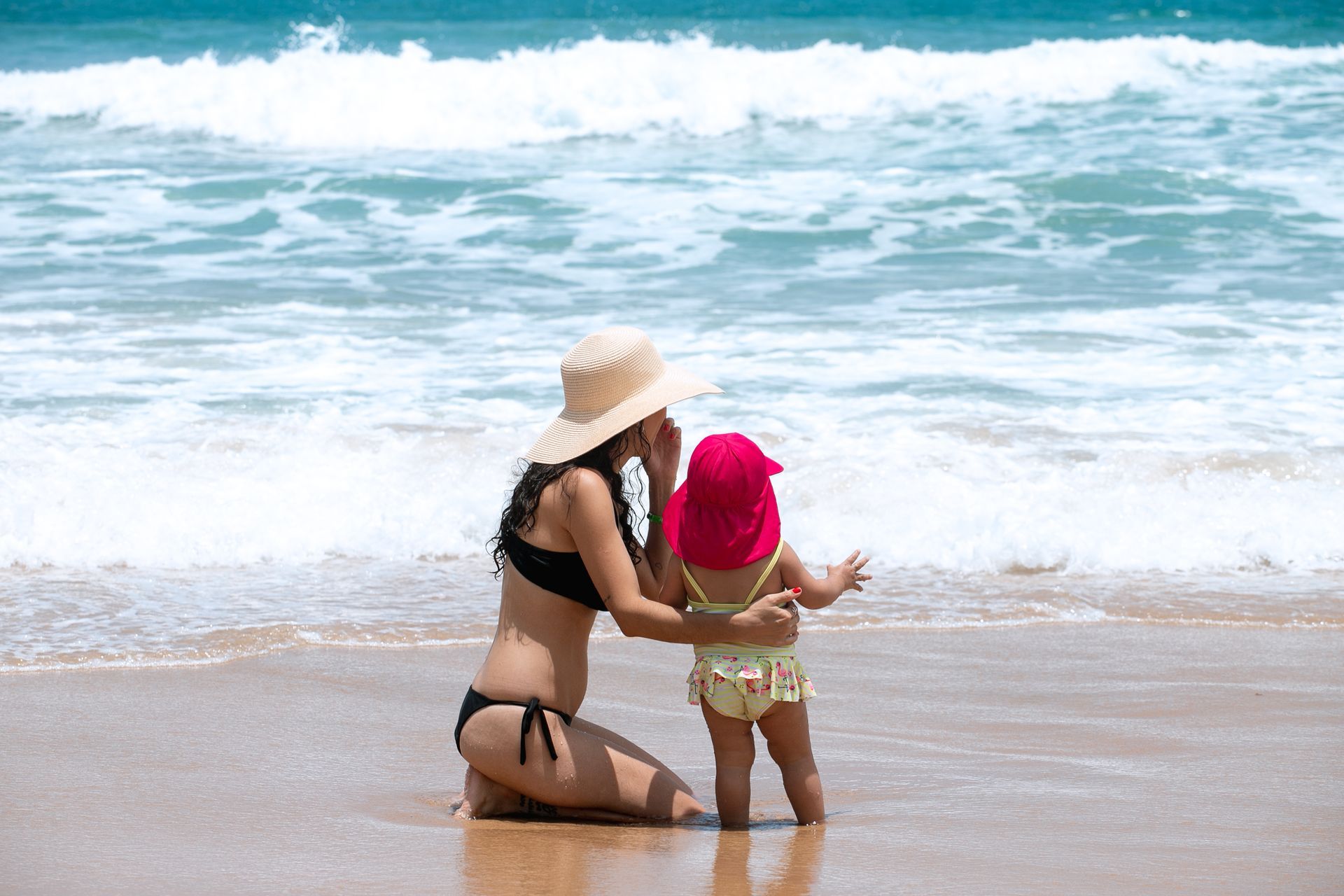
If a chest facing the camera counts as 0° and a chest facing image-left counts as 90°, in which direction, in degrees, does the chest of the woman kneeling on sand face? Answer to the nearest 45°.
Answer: approximately 270°

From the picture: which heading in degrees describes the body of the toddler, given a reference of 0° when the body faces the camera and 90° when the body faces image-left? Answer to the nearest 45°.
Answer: approximately 180°

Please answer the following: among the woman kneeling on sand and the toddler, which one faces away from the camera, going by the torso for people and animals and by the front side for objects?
the toddler

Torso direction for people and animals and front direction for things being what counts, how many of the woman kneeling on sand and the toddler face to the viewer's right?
1

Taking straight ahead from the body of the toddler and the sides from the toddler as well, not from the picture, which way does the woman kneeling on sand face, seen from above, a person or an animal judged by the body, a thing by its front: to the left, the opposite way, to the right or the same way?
to the right
